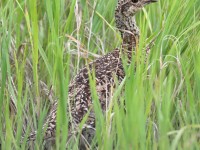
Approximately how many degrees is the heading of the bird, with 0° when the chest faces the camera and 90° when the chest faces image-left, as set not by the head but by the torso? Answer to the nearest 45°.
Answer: approximately 270°
